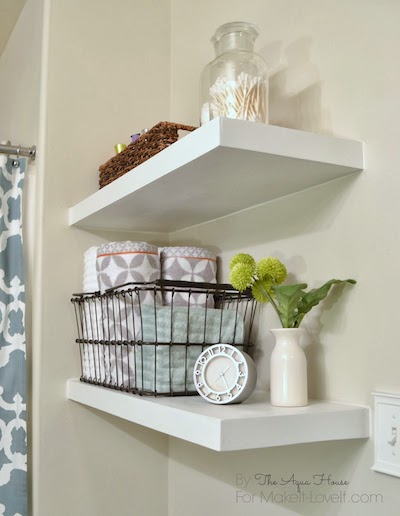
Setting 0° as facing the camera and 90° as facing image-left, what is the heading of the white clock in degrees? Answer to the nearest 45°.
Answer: approximately 45°

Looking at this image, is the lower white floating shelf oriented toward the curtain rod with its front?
no

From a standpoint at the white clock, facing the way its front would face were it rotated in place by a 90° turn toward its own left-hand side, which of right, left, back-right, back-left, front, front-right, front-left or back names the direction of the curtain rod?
back
